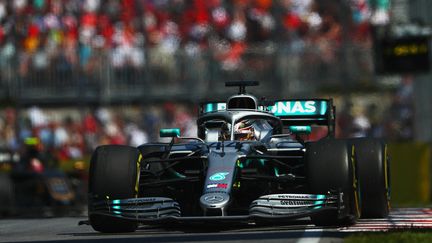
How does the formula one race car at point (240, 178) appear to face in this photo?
toward the camera
